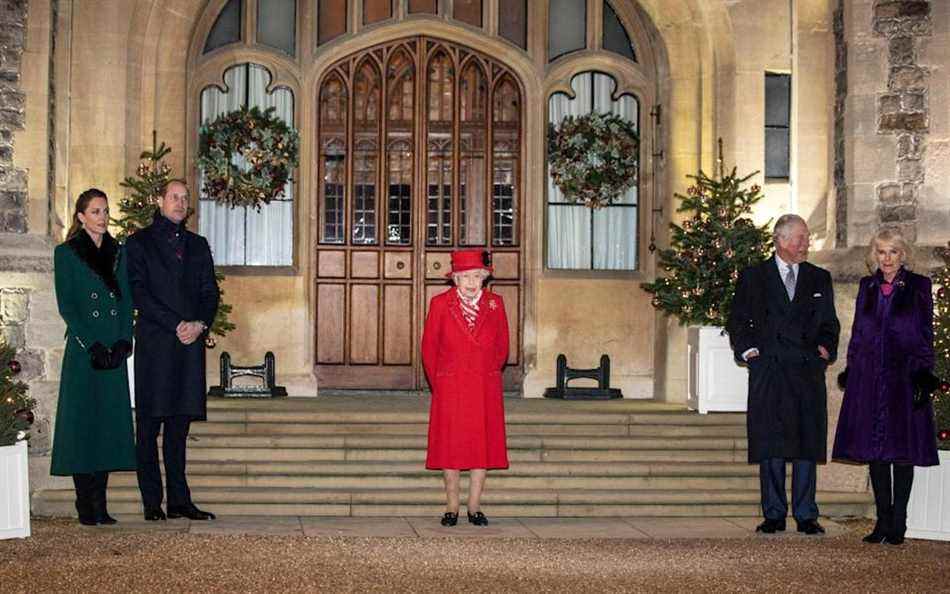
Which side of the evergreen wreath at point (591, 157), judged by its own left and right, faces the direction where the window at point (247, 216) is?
right

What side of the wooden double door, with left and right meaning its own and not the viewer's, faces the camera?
front

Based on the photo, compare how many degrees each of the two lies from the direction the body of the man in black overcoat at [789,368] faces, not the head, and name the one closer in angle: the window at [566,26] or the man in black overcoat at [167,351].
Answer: the man in black overcoat

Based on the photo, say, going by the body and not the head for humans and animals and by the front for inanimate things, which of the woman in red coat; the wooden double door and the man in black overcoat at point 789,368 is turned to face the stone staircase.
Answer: the wooden double door

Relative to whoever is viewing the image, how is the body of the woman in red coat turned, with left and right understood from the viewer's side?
facing the viewer

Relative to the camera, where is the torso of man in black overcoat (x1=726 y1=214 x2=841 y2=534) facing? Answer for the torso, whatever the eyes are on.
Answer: toward the camera

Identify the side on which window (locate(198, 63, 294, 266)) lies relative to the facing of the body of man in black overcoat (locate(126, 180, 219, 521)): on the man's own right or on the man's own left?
on the man's own left

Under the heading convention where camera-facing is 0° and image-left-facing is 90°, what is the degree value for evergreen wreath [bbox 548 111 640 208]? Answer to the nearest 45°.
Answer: approximately 0°

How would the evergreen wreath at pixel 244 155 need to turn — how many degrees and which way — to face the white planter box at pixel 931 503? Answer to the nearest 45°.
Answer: approximately 45° to its left

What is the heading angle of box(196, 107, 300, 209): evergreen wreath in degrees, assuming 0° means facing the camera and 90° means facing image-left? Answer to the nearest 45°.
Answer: approximately 0°
